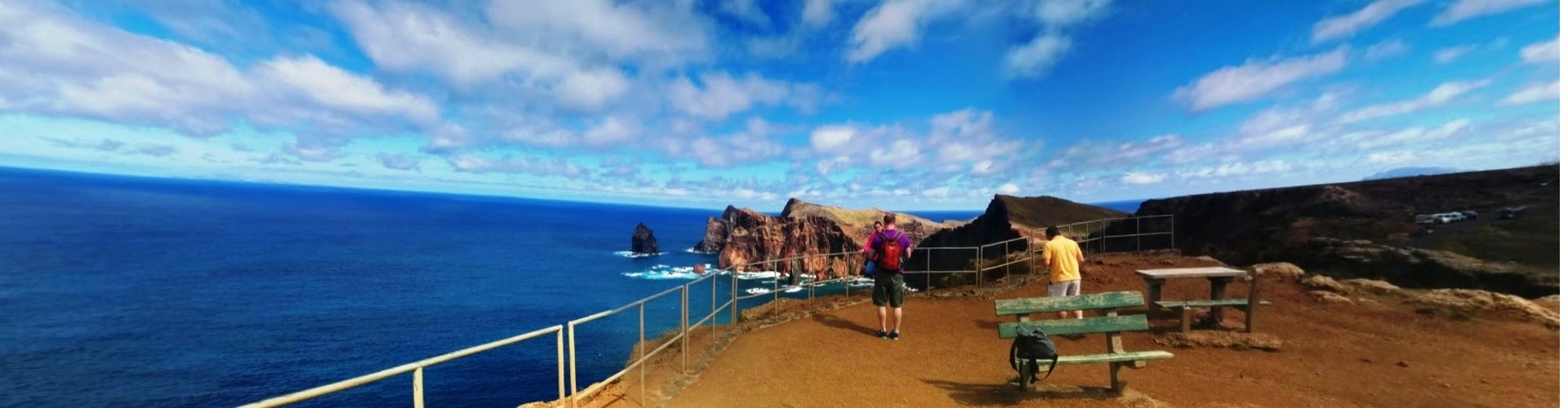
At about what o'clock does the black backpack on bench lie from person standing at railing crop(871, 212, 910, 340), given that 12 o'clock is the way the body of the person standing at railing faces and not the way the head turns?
The black backpack on bench is roughly at 5 o'clock from the person standing at railing.

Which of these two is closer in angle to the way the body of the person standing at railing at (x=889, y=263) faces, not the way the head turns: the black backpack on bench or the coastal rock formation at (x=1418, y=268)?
the coastal rock formation

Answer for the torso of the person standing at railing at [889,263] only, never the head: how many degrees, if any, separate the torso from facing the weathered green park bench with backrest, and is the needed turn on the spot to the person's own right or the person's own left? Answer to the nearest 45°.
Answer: approximately 135° to the person's own right

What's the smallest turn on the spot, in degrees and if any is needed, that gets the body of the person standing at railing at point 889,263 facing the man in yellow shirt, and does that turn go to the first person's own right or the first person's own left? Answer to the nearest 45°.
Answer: approximately 90° to the first person's own right

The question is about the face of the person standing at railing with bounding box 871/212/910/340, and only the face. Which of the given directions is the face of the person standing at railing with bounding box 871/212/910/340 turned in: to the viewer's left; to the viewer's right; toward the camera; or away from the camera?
away from the camera

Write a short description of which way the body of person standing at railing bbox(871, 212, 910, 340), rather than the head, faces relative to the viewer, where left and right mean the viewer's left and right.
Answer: facing away from the viewer

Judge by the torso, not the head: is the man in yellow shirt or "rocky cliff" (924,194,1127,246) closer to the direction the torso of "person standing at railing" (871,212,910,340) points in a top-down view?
the rocky cliff

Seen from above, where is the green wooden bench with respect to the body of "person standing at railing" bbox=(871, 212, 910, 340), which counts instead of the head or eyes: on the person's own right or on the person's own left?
on the person's own right

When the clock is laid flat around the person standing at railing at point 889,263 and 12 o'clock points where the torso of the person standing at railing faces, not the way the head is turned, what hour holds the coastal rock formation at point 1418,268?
The coastal rock formation is roughly at 2 o'clock from the person standing at railing.

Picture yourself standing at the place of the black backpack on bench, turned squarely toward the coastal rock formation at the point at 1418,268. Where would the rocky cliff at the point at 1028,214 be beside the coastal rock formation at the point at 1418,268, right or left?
left
